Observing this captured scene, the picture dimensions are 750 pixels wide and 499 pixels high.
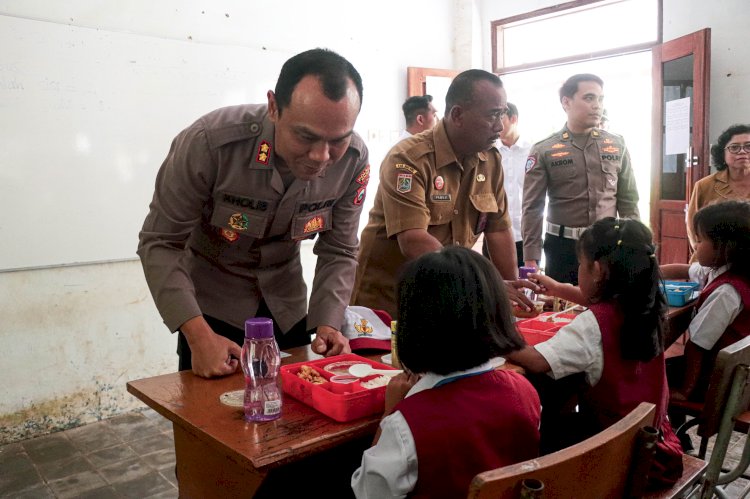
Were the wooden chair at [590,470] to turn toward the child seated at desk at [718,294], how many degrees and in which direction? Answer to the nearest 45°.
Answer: approximately 45° to its right

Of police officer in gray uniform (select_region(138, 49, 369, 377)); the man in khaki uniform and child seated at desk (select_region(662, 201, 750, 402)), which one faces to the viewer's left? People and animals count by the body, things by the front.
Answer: the child seated at desk

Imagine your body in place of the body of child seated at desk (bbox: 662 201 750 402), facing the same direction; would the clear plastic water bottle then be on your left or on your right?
on your left

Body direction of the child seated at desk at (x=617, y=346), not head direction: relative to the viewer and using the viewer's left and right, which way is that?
facing away from the viewer and to the left of the viewer

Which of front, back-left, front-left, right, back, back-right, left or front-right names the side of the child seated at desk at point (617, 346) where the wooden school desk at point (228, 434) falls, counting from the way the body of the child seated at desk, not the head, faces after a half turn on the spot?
right

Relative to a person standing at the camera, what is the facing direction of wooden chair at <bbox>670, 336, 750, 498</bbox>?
facing away from the viewer and to the left of the viewer

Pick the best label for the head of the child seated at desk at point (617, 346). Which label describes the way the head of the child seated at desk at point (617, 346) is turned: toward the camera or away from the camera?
away from the camera

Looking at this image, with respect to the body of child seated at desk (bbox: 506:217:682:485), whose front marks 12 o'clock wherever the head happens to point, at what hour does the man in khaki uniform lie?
The man in khaki uniform is roughly at 12 o'clock from the child seated at desk.

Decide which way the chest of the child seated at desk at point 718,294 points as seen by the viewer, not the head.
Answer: to the viewer's left

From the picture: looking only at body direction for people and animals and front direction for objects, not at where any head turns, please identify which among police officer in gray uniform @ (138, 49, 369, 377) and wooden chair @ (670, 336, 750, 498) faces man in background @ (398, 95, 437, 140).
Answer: the wooden chair

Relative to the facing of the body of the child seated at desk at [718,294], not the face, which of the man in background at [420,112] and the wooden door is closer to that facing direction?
the man in background

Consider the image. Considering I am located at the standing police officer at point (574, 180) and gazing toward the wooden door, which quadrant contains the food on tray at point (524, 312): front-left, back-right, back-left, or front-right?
back-right
